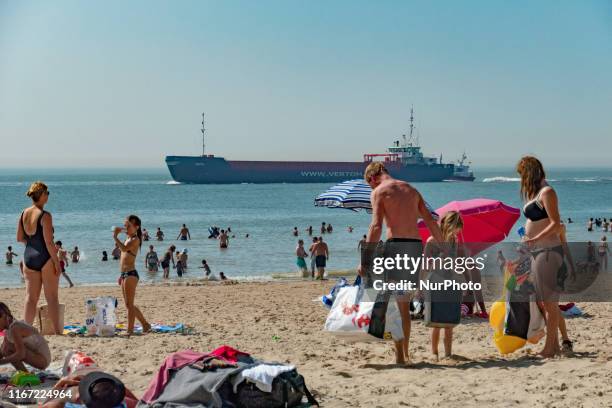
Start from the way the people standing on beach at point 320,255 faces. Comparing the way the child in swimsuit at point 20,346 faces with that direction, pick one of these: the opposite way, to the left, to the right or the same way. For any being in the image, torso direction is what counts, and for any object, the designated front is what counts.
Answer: to the left

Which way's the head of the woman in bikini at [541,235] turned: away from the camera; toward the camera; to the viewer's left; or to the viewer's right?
to the viewer's left

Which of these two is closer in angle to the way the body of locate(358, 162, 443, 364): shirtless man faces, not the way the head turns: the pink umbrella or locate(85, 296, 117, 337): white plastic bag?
the white plastic bag

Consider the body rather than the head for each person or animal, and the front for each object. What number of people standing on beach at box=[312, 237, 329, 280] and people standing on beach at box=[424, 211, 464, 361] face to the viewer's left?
0

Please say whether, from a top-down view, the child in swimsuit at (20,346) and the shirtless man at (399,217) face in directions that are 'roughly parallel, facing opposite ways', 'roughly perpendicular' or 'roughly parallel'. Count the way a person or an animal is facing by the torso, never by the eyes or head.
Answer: roughly perpendicular

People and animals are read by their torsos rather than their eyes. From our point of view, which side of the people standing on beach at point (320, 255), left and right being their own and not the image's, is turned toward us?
back

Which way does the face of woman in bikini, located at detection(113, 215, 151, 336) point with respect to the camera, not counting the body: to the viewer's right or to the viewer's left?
to the viewer's left

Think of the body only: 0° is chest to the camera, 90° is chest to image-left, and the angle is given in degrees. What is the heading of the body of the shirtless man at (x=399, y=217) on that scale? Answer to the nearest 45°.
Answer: approximately 135°

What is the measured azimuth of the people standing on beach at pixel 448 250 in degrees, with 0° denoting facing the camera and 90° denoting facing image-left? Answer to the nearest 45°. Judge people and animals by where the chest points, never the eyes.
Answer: approximately 180°

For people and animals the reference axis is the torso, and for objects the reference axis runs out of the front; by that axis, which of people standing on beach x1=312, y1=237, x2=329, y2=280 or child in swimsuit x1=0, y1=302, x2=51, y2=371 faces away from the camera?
the people standing on beach

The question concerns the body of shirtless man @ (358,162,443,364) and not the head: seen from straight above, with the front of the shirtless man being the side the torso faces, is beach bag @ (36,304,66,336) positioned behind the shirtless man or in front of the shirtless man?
in front

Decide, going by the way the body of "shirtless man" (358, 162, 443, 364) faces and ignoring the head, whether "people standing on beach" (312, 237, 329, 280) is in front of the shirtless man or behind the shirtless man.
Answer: in front
